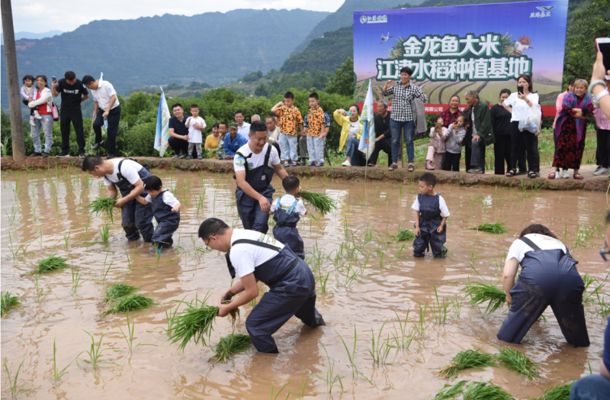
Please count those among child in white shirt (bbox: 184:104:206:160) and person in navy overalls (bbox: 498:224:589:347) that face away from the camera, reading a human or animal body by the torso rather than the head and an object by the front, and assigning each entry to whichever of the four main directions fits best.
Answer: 1

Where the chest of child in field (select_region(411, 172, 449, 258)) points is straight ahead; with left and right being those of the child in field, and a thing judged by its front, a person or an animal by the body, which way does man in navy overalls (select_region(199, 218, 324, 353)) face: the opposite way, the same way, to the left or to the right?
to the right

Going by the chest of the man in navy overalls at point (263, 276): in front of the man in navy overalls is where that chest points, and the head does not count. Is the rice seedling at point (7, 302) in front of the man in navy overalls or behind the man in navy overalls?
in front

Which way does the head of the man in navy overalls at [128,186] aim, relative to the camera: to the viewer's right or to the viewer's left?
to the viewer's left

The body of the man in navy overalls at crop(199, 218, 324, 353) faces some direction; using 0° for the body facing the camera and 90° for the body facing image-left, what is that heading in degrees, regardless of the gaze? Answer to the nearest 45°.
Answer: approximately 90°

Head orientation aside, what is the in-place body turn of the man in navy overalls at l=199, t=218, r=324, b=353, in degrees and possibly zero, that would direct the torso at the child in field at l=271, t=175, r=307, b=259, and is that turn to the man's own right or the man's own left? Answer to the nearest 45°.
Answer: approximately 90° to the man's own right

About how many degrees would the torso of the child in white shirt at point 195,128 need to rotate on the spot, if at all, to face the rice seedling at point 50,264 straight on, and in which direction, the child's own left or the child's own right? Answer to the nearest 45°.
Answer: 0° — they already face it

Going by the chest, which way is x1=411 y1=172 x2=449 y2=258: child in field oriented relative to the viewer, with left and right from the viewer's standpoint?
facing the viewer

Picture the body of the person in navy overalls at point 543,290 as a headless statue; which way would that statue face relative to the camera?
away from the camera

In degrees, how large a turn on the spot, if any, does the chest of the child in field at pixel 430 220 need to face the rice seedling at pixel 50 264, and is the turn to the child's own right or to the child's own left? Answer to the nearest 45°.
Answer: approximately 90° to the child's own right

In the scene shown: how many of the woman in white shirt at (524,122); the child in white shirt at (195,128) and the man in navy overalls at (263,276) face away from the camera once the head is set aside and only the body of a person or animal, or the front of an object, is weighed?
0

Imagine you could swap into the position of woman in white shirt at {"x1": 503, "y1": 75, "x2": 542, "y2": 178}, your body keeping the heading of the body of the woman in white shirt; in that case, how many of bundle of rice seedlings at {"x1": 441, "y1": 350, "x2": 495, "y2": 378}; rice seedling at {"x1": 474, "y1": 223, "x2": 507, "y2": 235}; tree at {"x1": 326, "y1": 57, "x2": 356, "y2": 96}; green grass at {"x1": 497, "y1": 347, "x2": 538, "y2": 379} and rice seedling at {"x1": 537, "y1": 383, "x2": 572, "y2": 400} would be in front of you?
4

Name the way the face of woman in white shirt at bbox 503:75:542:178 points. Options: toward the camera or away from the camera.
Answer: toward the camera

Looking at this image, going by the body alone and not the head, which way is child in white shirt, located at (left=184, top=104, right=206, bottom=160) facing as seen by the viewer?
toward the camera

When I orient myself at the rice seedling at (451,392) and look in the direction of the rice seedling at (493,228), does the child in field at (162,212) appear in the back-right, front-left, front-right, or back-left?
front-left

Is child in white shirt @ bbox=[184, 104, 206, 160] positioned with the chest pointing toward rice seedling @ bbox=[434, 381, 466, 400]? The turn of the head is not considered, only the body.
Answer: yes

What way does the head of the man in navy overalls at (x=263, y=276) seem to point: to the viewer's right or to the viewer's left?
to the viewer's left
